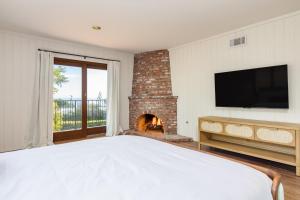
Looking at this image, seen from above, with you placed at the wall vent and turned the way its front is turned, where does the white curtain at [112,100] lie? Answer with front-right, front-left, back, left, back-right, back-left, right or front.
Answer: front-right

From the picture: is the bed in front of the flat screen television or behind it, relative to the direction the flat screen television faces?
in front

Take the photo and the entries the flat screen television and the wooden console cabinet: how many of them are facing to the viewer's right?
0

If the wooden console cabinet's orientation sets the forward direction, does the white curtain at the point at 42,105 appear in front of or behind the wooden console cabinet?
in front

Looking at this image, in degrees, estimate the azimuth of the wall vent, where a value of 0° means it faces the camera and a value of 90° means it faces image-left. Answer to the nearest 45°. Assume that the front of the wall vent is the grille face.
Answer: approximately 45°

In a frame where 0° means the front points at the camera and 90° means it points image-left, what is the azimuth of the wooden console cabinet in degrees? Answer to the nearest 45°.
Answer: approximately 45°
